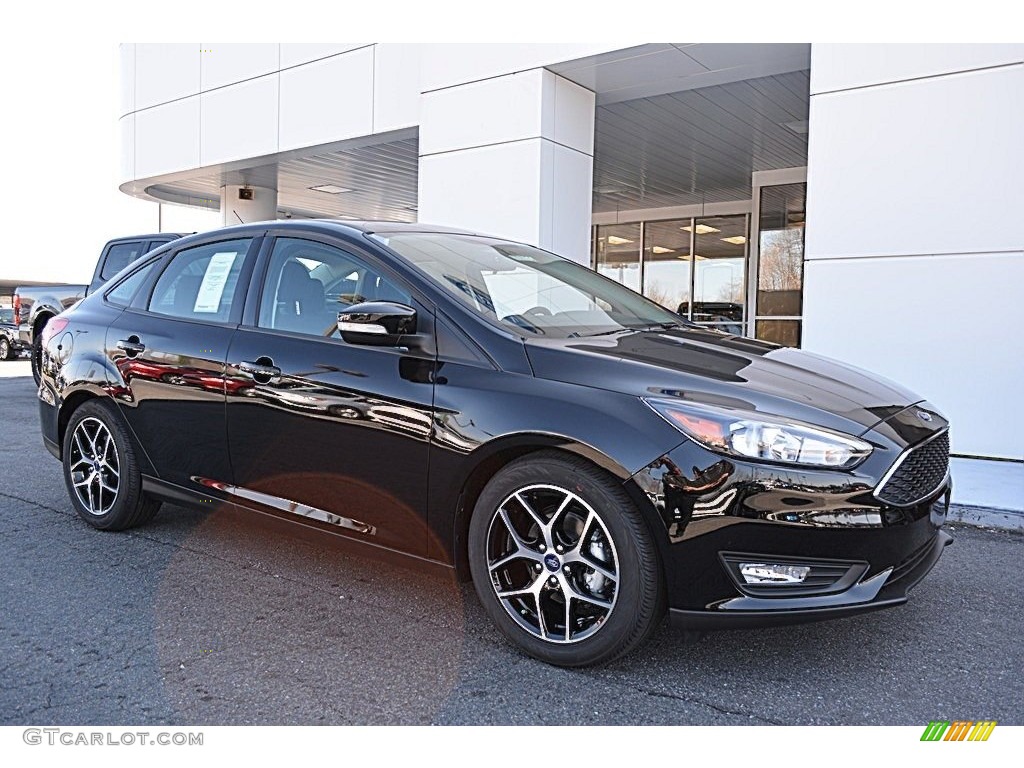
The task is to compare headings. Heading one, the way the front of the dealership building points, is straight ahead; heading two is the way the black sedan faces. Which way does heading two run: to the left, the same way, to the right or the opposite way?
to the left

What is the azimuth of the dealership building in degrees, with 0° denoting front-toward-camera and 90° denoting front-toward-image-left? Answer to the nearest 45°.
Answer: approximately 45°

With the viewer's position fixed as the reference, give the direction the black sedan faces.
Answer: facing the viewer and to the right of the viewer

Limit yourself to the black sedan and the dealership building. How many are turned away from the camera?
0

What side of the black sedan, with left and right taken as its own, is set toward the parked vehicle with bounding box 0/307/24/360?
back

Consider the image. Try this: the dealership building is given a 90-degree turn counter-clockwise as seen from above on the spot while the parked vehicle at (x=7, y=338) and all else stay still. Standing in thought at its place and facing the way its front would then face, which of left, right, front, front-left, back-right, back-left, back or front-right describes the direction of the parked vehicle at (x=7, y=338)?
back
